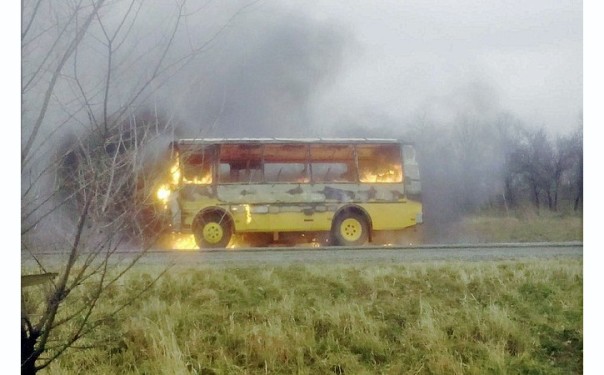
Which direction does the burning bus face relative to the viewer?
to the viewer's left

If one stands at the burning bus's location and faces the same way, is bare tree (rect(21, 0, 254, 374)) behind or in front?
in front
